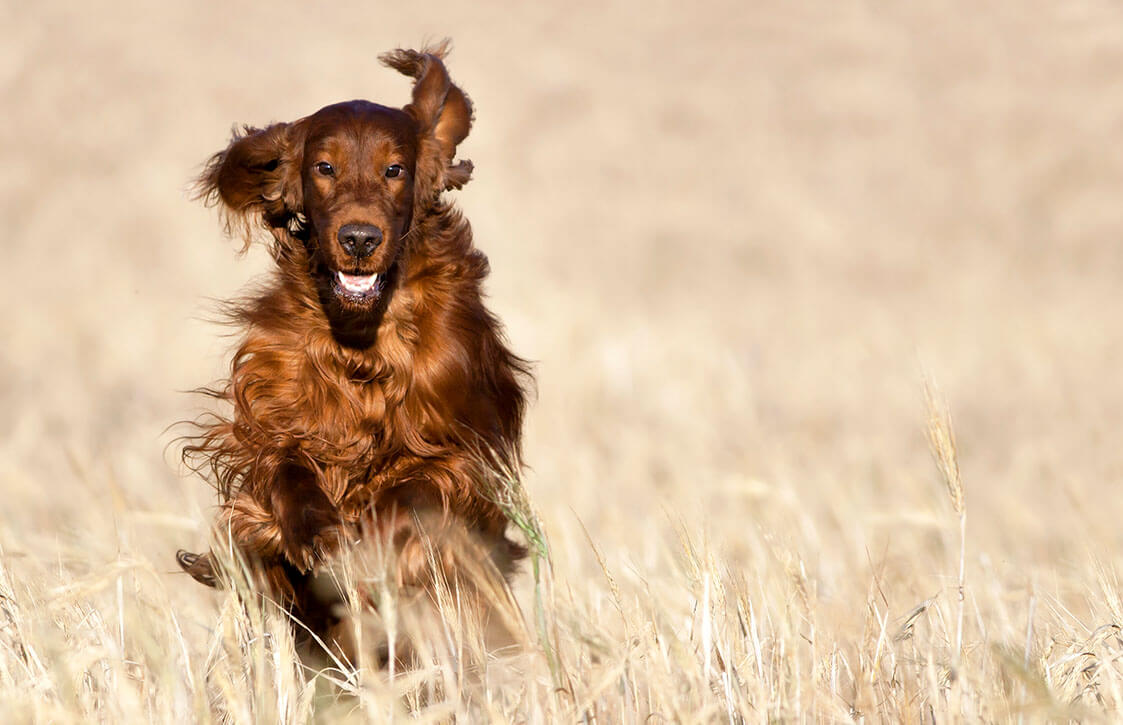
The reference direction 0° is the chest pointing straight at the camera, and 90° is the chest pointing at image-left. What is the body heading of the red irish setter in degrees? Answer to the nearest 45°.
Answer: approximately 0°
